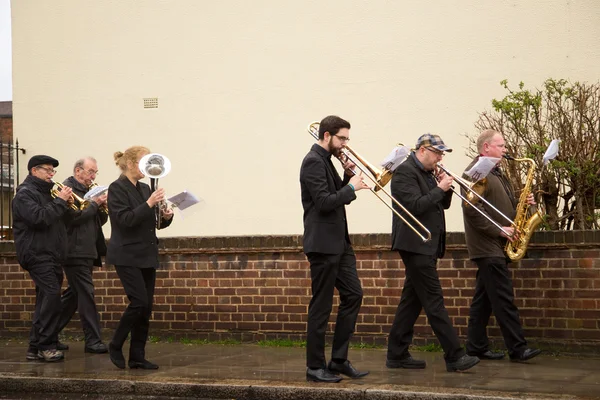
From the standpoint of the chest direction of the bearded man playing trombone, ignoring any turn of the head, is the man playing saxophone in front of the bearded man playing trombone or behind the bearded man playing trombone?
in front

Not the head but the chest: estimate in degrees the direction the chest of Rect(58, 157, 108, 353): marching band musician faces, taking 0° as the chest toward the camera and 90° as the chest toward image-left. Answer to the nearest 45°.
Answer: approximately 270°

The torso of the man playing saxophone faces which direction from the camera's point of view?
to the viewer's right

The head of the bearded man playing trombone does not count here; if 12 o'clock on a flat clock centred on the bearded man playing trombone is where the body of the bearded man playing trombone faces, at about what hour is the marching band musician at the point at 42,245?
The marching band musician is roughly at 7 o'clock from the bearded man playing trombone.

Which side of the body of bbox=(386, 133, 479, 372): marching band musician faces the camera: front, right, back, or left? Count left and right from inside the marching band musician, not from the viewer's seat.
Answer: right

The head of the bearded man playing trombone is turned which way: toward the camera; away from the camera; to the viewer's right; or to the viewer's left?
to the viewer's right

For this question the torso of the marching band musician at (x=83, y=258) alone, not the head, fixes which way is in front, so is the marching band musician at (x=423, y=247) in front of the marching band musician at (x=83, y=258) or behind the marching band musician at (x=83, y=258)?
in front

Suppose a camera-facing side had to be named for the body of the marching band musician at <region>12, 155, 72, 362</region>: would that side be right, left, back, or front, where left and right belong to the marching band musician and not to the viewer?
right

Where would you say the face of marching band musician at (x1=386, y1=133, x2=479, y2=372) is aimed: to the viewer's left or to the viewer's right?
to the viewer's right

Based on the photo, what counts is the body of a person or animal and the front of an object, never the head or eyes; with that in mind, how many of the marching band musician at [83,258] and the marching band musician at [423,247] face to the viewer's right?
2

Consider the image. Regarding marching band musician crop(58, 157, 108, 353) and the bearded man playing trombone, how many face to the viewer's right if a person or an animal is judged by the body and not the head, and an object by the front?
2

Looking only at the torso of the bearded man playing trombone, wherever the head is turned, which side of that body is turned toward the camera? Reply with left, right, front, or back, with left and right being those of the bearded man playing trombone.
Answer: right
